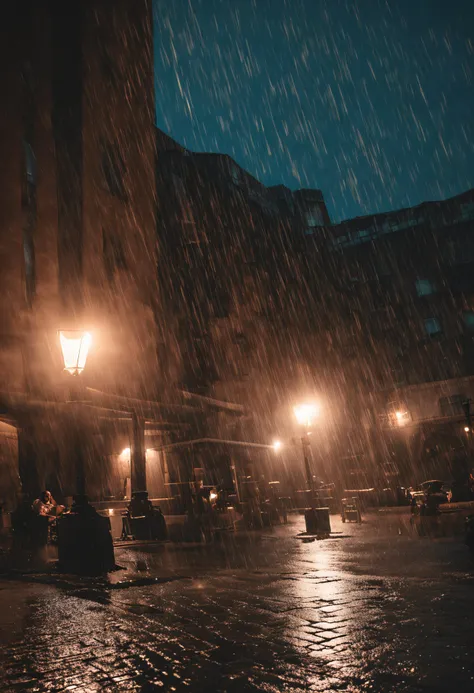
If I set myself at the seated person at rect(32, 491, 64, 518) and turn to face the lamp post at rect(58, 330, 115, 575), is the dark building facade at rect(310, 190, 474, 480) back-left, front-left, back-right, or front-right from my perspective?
back-left

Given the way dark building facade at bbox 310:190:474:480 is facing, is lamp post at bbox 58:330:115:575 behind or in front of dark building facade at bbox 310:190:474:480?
in front

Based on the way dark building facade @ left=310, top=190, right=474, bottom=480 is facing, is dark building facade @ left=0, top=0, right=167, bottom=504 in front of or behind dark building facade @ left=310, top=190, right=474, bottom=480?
in front

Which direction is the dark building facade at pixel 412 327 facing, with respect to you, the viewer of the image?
facing the viewer and to the left of the viewer

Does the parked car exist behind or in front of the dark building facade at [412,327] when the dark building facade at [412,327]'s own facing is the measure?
in front
